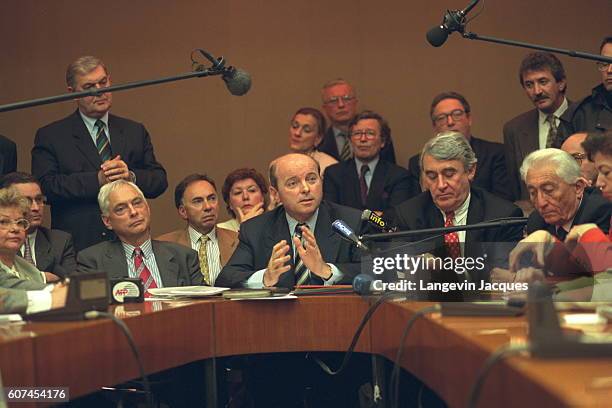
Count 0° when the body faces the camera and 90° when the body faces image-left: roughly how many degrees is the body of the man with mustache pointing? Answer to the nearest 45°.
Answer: approximately 45°

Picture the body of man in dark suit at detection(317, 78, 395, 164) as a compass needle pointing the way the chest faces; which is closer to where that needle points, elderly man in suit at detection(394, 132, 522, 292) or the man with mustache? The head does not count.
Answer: the elderly man in suit

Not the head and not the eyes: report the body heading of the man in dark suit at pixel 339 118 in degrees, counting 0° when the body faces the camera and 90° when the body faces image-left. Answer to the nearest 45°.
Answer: approximately 0°

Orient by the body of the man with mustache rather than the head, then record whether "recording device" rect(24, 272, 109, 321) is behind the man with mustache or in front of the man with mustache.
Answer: in front

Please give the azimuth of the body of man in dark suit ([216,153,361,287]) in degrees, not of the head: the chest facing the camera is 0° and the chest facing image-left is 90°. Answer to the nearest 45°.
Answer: approximately 0°

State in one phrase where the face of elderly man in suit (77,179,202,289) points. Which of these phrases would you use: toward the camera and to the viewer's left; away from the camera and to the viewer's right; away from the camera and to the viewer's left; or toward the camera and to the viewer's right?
toward the camera and to the viewer's right

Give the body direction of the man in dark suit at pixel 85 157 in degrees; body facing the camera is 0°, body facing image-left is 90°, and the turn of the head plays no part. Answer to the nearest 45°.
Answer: approximately 315°

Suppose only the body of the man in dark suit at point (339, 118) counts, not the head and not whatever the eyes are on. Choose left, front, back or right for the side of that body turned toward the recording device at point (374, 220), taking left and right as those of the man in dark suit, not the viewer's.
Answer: front

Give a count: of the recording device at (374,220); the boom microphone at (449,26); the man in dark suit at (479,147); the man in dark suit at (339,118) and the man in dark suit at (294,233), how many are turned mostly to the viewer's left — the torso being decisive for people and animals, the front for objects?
2

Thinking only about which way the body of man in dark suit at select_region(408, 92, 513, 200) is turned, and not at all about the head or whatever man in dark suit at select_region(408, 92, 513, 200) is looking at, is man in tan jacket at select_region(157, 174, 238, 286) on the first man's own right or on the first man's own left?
on the first man's own right

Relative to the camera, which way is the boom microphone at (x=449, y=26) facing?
to the viewer's left

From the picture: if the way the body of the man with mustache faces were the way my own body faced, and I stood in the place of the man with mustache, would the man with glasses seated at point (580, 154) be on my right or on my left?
on my left
